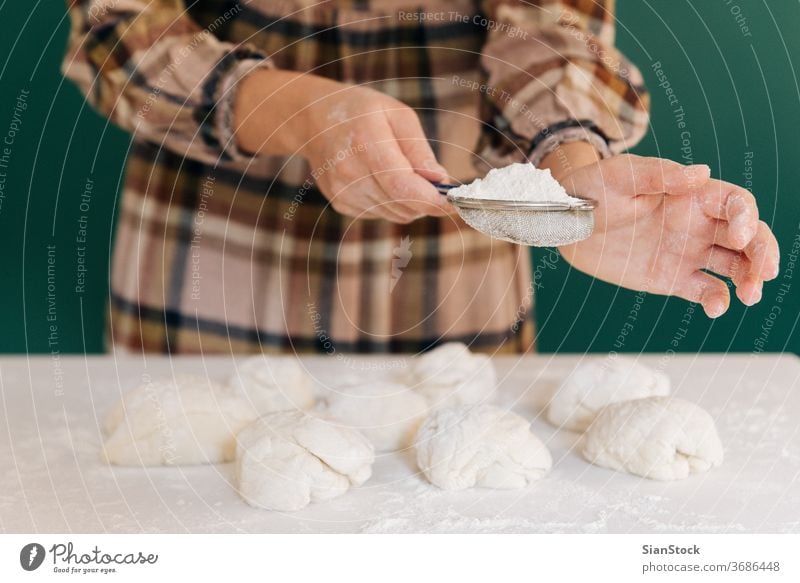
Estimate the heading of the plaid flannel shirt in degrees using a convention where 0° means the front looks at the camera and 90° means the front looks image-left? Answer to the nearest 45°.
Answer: approximately 0°

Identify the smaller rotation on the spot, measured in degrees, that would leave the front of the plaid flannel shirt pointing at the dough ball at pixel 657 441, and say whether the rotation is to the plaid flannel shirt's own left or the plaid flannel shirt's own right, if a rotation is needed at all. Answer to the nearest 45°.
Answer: approximately 45° to the plaid flannel shirt's own left
